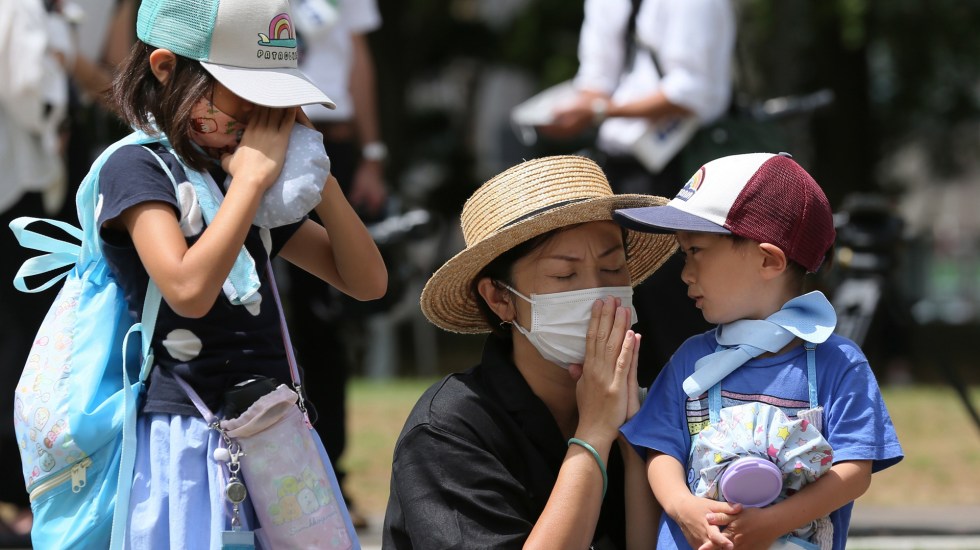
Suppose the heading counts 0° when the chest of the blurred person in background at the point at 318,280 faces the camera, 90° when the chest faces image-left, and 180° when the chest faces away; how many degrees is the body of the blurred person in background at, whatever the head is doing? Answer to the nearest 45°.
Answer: approximately 0°

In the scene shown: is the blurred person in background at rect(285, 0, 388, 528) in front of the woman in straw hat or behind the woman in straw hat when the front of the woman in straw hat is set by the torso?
behind

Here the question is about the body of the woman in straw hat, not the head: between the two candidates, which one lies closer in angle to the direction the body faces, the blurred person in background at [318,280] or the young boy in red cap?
the young boy in red cap

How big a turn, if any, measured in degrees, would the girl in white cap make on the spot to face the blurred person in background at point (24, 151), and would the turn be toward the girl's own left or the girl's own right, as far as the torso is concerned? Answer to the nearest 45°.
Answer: approximately 135° to the girl's own left

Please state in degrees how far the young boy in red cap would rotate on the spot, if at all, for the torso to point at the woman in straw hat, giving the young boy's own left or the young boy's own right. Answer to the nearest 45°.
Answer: approximately 45° to the young boy's own right

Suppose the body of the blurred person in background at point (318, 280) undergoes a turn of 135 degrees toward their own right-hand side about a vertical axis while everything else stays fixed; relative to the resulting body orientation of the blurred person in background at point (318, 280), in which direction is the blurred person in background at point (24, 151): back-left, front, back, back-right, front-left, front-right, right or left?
front-left

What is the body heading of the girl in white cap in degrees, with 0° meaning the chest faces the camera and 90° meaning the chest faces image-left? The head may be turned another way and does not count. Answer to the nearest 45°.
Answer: approximately 315°

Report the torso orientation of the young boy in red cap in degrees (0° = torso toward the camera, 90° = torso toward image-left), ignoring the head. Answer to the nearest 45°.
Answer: approximately 45°

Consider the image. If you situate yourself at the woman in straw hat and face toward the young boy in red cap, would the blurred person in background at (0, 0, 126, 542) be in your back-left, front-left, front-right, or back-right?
back-left

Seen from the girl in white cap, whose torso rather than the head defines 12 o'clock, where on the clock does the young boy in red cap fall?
The young boy in red cap is roughly at 11 o'clock from the girl in white cap.
